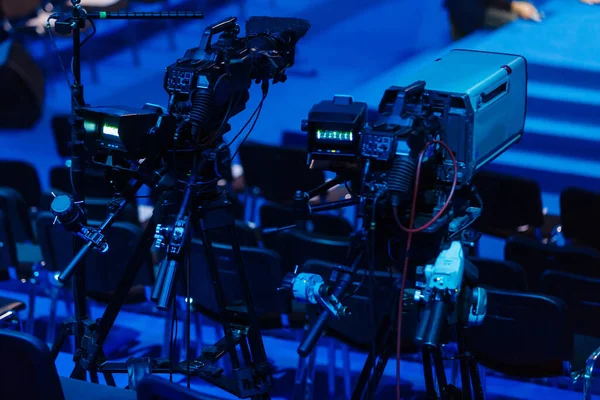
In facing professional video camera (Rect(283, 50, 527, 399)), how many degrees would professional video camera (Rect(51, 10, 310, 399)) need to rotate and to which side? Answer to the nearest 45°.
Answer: approximately 90° to its right

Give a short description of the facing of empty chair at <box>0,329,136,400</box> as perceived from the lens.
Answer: facing away from the viewer and to the right of the viewer

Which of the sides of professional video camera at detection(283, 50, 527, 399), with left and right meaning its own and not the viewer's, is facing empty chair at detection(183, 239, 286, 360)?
left

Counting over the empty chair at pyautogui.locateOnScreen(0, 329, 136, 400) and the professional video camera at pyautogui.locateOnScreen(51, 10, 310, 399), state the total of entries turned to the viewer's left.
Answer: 0

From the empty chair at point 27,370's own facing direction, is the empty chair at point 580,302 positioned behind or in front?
in front

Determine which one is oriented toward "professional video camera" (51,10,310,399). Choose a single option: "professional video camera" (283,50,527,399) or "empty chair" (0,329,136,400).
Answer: the empty chair

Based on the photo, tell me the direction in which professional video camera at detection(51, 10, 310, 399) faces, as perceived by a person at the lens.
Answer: facing away from the viewer and to the right of the viewer

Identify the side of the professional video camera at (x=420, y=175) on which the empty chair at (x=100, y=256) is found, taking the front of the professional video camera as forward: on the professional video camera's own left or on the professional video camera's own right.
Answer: on the professional video camera's own left

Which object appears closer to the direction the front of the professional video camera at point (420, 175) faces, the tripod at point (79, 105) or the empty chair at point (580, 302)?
the empty chair

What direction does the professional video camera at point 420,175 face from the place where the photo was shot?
facing away from the viewer and to the right of the viewer

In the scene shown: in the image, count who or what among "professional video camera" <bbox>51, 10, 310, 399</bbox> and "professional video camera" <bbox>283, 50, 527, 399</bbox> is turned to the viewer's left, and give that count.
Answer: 0

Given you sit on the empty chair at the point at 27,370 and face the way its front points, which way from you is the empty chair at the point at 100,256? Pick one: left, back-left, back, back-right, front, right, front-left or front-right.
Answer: front-left
